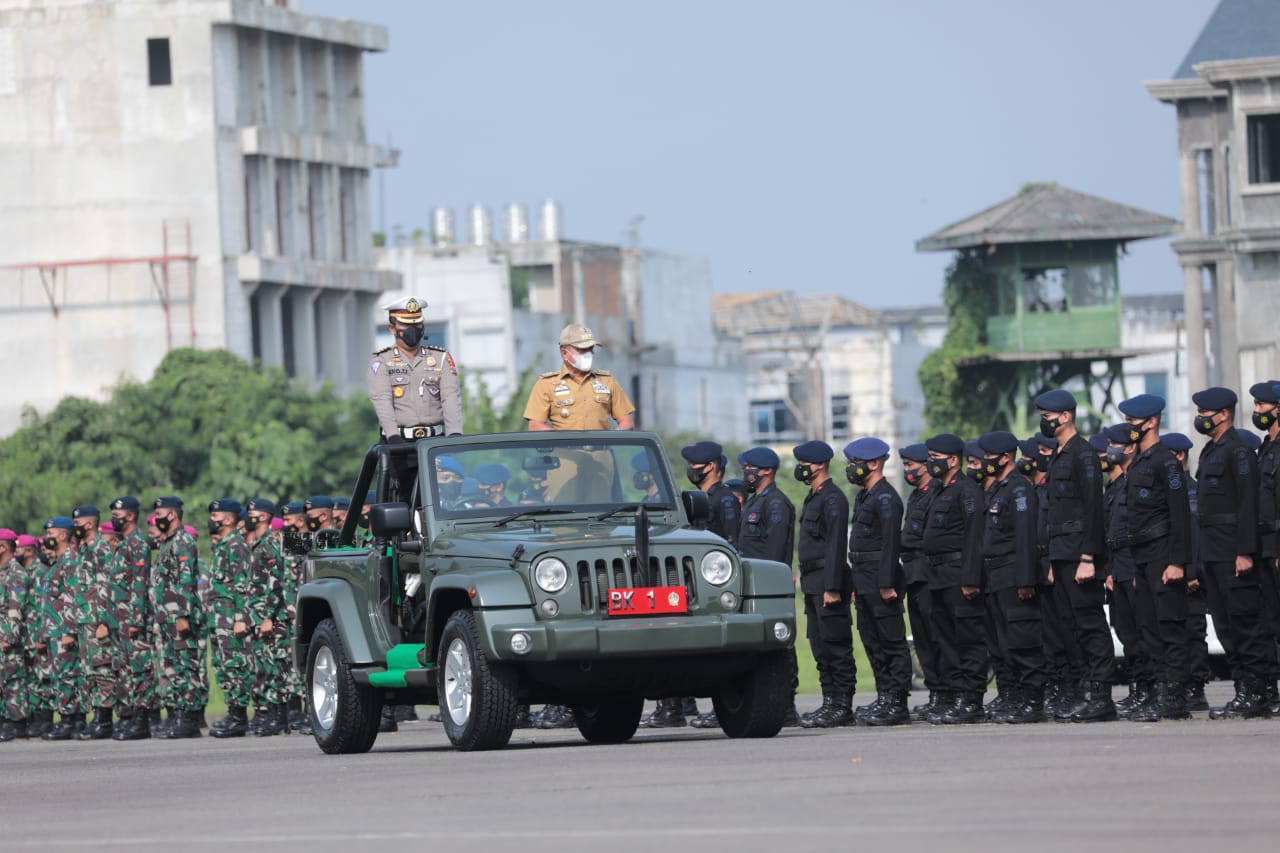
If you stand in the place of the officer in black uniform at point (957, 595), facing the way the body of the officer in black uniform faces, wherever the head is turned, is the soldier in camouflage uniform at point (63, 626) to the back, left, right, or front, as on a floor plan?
right

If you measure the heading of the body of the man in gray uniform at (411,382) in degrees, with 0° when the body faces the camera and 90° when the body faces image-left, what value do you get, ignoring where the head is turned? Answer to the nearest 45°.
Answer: approximately 0°

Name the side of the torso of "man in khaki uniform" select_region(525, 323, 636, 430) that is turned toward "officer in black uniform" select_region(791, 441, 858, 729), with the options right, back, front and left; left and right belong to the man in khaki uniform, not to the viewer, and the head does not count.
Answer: left

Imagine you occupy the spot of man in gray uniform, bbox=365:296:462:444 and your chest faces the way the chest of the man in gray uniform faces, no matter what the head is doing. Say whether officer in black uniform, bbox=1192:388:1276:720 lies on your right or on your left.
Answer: on your left

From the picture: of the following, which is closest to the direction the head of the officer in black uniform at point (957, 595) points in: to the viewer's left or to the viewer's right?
to the viewer's left

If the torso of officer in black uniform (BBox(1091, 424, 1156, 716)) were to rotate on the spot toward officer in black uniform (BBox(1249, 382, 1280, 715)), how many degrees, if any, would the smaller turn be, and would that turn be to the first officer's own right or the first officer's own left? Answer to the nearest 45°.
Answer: approximately 90° to the first officer's own left

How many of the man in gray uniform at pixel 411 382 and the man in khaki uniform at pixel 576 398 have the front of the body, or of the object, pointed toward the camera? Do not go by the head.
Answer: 2

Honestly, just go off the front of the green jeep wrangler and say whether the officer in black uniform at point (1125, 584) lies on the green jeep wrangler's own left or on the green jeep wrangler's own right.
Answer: on the green jeep wrangler's own left

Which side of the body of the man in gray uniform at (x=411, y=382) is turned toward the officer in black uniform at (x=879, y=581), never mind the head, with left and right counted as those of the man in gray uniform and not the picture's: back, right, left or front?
left
